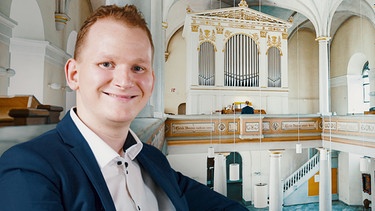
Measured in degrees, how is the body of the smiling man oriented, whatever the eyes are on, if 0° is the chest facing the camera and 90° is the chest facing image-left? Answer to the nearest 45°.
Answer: approximately 315°

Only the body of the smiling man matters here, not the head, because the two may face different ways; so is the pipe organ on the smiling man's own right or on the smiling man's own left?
on the smiling man's own left

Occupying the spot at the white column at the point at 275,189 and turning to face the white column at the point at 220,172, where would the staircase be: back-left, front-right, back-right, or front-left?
back-right

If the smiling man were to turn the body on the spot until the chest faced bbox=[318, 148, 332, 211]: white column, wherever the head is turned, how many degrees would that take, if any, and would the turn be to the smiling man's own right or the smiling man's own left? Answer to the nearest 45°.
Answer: approximately 90° to the smiling man's own left

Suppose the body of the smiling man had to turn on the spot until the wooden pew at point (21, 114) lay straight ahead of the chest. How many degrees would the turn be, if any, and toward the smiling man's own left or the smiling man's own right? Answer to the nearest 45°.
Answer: approximately 180°

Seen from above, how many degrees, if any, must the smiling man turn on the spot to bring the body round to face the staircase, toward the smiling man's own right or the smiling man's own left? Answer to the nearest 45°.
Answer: approximately 90° to the smiling man's own left
